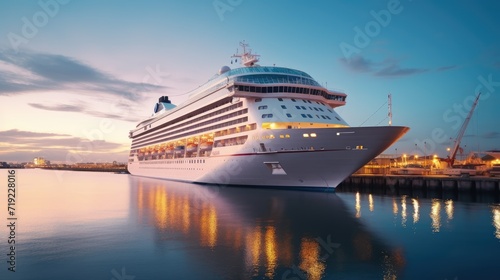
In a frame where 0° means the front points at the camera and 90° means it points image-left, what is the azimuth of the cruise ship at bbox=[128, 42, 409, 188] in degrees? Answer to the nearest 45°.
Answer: approximately 315°
